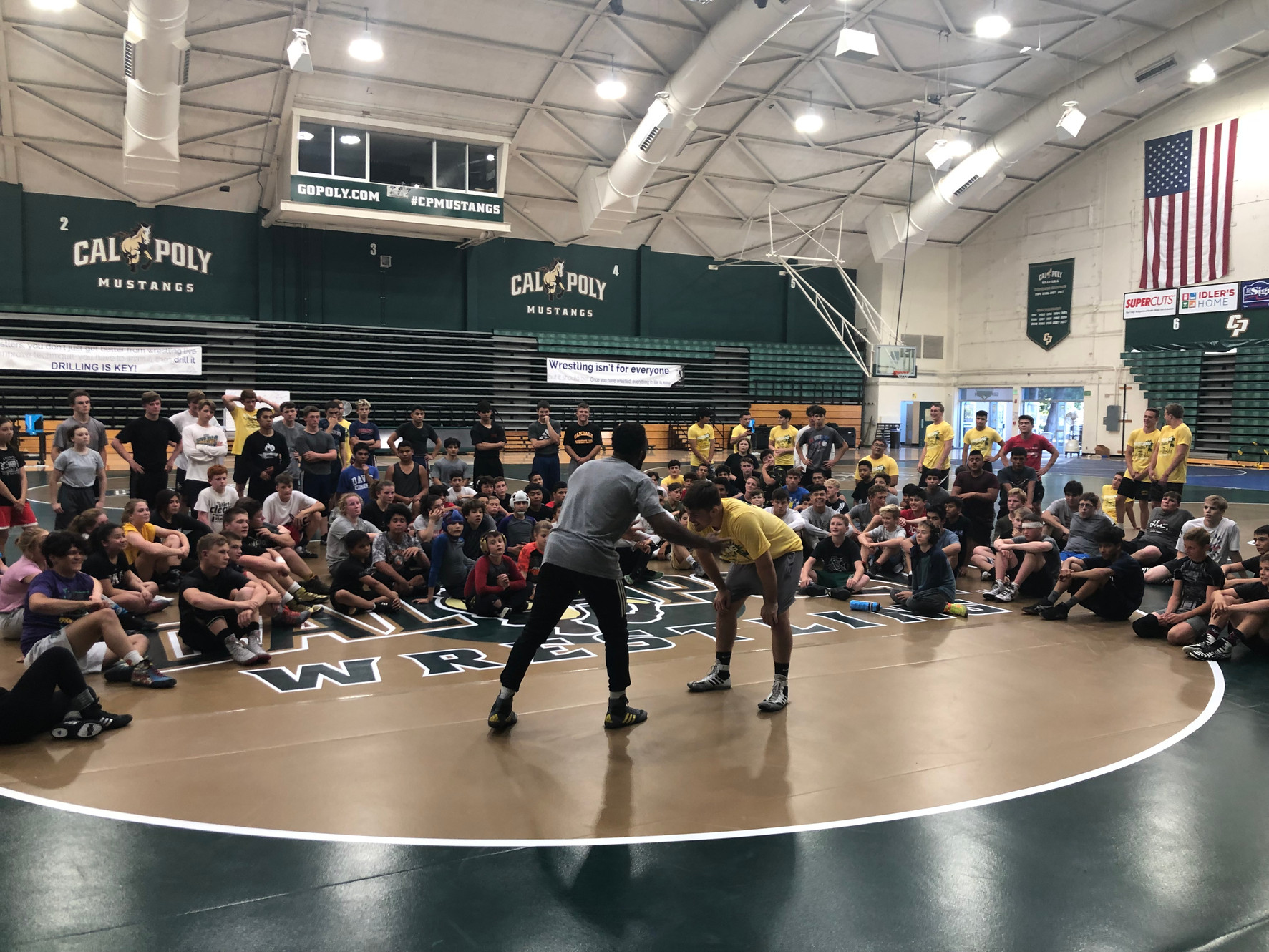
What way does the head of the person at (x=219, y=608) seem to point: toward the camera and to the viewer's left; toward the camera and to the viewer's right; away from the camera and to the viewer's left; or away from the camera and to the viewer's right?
toward the camera and to the viewer's right

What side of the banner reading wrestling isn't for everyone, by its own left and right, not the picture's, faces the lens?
front

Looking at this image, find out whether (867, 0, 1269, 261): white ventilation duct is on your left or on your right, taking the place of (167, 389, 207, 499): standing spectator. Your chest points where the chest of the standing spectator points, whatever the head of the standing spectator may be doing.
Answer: on your left

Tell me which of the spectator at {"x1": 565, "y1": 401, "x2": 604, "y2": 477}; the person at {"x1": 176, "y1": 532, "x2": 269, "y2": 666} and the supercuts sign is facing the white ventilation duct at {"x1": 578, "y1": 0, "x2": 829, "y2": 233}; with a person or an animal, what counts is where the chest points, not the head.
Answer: the supercuts sign

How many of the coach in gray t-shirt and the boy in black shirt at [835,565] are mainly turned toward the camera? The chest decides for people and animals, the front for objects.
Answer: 1

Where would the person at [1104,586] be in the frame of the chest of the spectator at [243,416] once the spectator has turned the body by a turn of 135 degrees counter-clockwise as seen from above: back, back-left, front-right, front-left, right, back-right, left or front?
right

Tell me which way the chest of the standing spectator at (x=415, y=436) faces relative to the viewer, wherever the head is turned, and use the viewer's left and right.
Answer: facing the viewer

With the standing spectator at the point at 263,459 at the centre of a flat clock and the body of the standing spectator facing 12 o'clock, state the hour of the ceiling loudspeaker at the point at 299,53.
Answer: The ceiling loudspeaker is roughly at 6 o'clock from the standing spectator.

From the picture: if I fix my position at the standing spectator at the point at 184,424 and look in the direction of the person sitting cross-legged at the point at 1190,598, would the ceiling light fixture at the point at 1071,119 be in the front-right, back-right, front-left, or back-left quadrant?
front-left

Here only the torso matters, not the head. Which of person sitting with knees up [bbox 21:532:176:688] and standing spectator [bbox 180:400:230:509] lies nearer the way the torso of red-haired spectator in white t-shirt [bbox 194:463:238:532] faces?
the person sitting with knees up

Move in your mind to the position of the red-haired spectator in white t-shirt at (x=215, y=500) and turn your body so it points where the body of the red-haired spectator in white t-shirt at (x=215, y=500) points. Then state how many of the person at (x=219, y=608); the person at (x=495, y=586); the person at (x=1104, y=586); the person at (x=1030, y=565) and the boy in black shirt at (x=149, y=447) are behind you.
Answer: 1

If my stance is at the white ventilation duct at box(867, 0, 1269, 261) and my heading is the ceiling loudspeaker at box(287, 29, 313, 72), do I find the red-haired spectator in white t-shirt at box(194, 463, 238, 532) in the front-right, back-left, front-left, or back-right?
front-left

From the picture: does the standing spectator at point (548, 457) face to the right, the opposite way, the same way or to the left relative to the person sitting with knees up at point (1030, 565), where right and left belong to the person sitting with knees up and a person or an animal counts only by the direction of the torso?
to the left

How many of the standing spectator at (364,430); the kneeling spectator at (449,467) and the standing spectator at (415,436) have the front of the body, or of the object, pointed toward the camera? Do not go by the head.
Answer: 3
